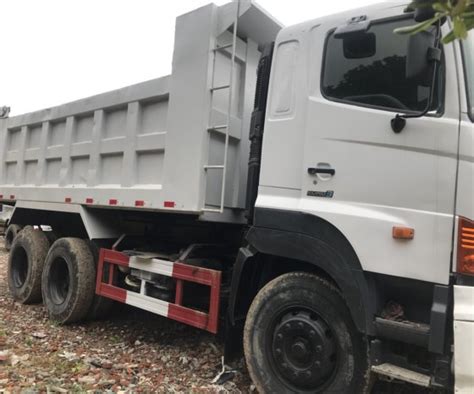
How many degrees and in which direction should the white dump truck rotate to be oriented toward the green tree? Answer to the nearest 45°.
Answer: approximately 45° to its right
